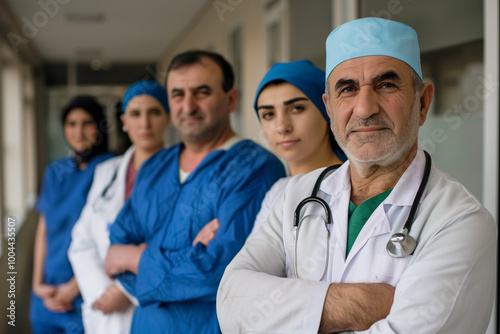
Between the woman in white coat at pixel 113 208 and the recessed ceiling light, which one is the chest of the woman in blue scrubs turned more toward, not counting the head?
the woman in white coat

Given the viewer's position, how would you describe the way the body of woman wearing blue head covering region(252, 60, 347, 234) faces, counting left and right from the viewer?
facing the viewer and to the left of the viewer

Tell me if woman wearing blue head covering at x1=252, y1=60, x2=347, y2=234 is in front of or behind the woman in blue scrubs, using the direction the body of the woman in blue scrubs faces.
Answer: in front

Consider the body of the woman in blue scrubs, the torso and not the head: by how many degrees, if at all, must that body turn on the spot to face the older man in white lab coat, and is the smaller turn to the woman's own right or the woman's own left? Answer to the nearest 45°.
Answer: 0° — they already face them

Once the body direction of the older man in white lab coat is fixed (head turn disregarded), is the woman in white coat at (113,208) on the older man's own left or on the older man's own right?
on the older man's own right

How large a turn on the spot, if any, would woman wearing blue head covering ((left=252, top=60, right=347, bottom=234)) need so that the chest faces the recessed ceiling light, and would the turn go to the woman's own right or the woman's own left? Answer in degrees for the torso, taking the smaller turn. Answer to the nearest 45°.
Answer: approximately 90° to the woman's own right

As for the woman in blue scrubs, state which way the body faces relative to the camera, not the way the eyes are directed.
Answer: toward the camera

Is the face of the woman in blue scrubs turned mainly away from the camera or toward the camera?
toward the camera

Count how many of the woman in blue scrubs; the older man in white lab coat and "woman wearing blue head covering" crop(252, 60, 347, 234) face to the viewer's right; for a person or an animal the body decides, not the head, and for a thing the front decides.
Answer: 0

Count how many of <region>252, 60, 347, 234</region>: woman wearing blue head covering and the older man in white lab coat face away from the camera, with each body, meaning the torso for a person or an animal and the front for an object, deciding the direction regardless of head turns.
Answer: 0
